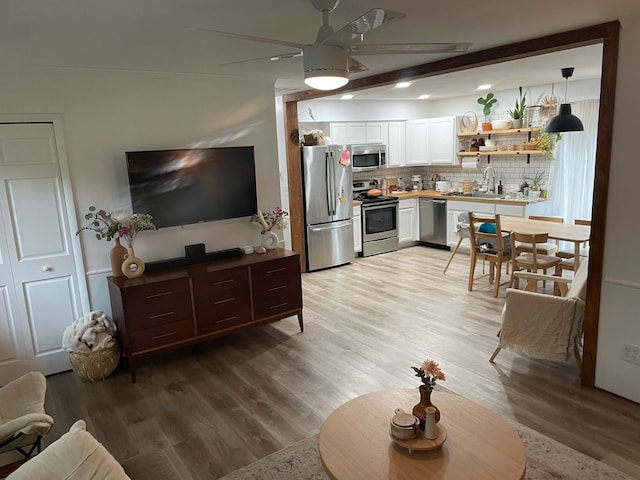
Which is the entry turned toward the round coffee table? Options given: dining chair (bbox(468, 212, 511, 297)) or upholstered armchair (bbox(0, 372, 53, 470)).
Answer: the upholstered armchair

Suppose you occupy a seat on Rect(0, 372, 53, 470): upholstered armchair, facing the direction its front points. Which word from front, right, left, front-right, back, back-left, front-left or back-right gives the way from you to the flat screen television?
left

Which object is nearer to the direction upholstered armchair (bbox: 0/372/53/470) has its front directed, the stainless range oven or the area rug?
the area rug

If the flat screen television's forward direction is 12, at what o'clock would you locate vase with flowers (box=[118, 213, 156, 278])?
The vase with flowers is roughly at 2 o'clock from the flat screen television.

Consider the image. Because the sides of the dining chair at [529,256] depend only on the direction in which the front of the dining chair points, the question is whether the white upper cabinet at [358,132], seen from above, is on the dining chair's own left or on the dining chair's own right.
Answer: on the dining chair's own left

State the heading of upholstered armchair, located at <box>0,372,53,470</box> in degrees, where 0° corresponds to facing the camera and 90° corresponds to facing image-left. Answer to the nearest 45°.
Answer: approximately 315°

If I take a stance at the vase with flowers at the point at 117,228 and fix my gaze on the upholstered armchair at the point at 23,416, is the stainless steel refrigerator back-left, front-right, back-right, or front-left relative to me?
back-left

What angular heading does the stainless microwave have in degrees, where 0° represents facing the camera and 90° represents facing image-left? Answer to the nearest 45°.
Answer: approximately 315°

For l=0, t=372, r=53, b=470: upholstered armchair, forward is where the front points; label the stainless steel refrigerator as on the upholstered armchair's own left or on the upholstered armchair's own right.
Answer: on the upholstered armchair's own left

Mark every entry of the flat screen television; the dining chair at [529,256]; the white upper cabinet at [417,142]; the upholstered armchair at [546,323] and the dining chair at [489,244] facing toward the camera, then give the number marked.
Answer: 2

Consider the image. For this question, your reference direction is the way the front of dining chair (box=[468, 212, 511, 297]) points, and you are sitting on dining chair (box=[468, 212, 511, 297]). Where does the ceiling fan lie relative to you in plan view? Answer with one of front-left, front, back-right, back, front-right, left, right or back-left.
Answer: back-right
